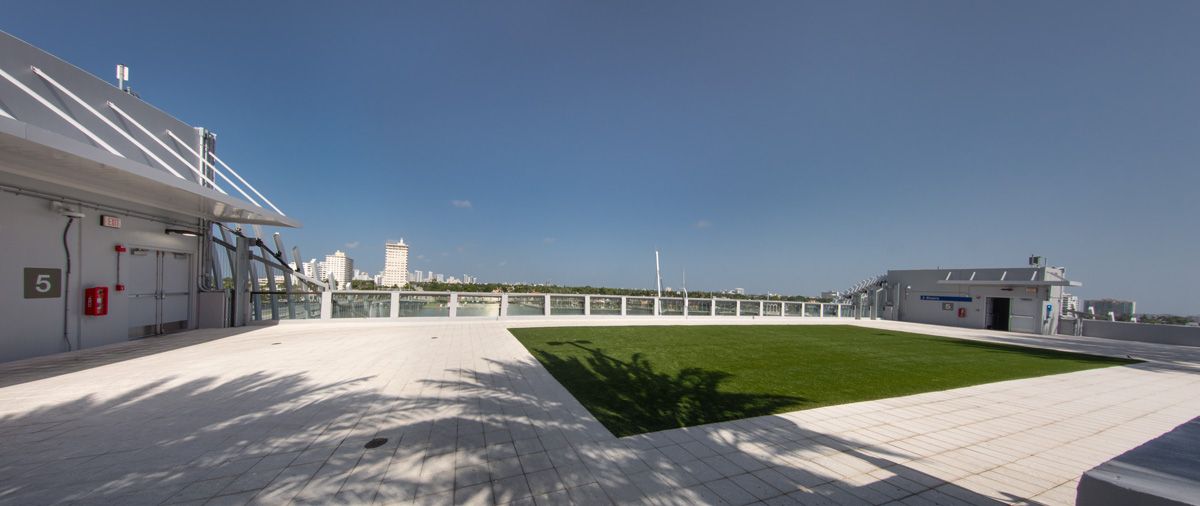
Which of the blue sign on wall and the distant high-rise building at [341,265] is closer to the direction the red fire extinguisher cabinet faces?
the blue sign on wall

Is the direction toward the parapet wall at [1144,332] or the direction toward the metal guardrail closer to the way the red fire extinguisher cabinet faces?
the parapet wall

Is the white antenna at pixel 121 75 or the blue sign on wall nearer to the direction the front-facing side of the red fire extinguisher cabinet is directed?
the blue sign on wall

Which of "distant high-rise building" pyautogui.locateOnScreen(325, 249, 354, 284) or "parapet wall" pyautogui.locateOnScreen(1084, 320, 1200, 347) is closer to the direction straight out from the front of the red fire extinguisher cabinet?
the parapet wall

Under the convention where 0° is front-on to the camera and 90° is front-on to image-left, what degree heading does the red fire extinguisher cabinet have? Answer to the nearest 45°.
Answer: approximately 315°

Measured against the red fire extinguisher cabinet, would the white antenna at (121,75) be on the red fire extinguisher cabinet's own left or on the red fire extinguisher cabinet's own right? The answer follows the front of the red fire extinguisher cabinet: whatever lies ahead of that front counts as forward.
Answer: on the red fire extinguisher cabinet's own left
